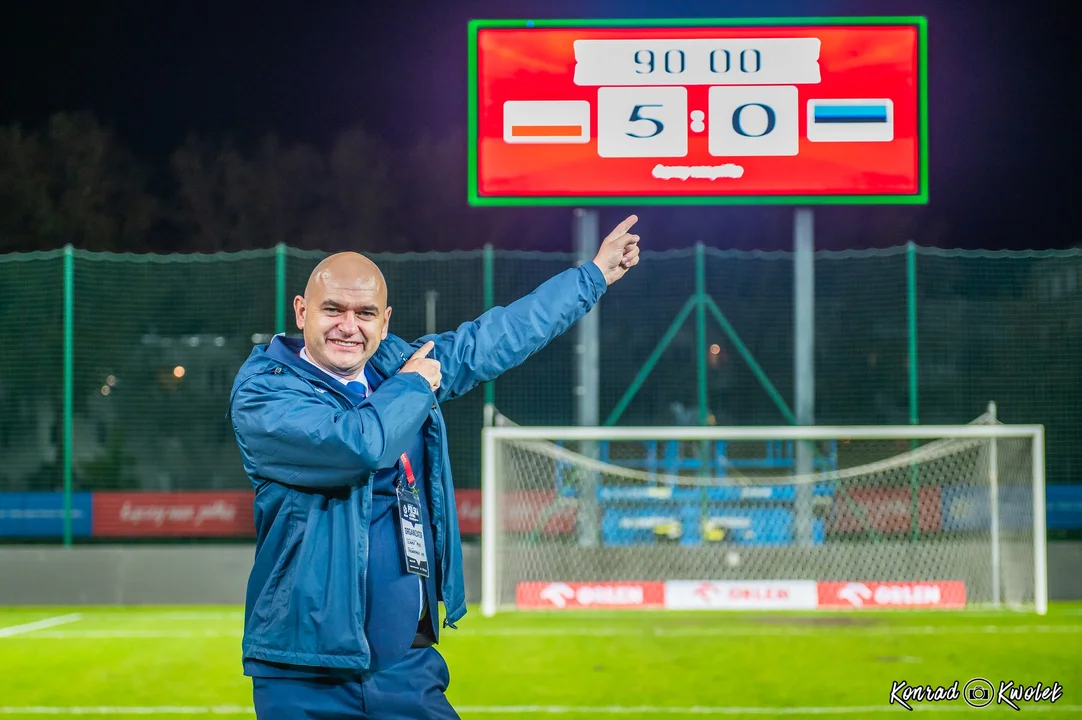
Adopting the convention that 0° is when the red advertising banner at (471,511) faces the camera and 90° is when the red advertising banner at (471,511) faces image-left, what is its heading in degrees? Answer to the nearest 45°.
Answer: approximately 0°

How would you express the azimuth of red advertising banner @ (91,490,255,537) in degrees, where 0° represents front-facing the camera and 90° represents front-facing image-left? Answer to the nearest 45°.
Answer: approximately 0°

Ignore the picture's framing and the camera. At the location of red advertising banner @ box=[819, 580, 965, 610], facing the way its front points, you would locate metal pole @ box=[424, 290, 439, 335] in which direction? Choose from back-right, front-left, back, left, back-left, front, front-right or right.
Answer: right

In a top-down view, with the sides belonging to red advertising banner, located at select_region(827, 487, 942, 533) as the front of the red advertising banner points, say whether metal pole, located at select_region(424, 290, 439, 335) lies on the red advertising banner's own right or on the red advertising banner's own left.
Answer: on the red advertising banner's own right

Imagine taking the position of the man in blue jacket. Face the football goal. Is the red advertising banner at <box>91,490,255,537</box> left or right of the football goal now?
left

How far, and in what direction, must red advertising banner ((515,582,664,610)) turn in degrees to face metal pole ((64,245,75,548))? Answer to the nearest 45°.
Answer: approximately 90° to its right

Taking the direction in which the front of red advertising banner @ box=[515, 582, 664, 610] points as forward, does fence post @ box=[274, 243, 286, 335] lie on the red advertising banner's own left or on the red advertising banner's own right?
on the red advertising banner's own right

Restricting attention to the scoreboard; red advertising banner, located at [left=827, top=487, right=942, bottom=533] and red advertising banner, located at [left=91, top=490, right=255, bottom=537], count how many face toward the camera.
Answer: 3

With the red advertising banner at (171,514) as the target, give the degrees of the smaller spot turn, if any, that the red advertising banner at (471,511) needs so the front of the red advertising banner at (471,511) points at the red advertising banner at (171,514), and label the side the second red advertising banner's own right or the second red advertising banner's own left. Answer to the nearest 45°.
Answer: approximately 90° to the second red advertising banner's own right

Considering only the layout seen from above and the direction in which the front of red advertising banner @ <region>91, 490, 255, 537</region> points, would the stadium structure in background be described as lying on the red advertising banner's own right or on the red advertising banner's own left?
on the red advertising banner's own left
